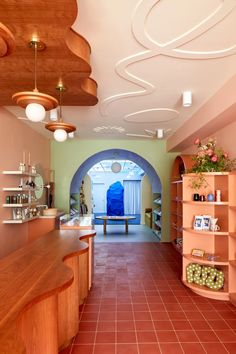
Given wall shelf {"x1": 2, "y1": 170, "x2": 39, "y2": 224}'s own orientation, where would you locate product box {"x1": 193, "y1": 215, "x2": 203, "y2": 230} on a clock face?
The product box is roughly at 1 o'clock from the wall shelf.

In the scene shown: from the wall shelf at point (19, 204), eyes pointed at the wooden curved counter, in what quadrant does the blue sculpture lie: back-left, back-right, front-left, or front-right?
back-left

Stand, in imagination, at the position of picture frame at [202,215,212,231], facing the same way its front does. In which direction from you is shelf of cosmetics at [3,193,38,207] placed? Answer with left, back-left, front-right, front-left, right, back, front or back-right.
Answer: front-right

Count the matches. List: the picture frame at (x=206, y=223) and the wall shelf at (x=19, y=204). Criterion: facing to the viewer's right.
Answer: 1

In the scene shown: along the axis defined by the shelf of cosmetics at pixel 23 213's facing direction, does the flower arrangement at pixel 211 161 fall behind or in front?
in front

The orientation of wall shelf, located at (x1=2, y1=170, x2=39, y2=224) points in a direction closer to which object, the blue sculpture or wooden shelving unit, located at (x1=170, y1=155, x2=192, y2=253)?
the wooden shelving unit

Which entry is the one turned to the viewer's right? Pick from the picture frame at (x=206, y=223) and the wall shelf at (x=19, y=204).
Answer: the wall shelf

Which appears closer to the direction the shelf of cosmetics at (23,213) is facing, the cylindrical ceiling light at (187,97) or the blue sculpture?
the cylindrical ceiling light

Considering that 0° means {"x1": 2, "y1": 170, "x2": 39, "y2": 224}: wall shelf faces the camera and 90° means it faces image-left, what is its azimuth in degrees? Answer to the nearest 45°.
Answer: approximately 270°

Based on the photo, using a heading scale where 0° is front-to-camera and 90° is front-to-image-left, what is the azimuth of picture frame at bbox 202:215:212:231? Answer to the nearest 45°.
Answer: approximately 45°

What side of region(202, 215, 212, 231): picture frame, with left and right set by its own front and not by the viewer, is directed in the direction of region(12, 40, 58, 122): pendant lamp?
front
